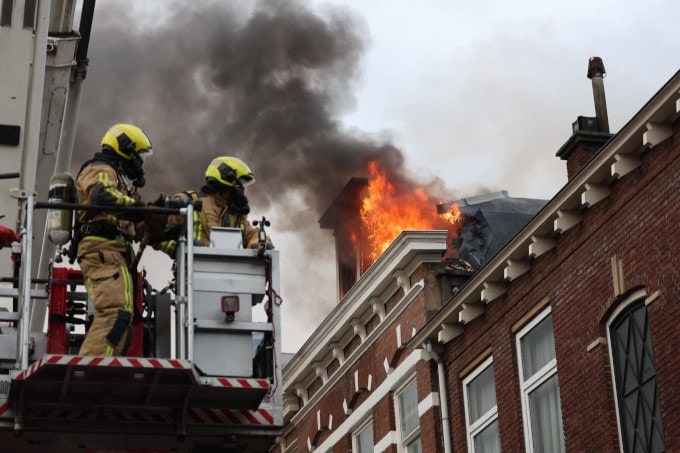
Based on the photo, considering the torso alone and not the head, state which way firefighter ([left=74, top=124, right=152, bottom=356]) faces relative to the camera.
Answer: to the viewer's right

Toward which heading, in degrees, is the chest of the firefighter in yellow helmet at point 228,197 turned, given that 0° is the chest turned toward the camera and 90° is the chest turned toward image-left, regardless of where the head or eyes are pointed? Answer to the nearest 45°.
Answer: approximately 315°

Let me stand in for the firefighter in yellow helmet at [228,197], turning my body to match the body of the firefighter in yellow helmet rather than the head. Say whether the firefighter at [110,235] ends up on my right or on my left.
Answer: on my right

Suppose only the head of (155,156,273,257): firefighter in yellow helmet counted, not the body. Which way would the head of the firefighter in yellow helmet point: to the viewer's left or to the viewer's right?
to the viewer's right

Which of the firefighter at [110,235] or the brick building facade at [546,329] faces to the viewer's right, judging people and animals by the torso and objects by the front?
the firefighter

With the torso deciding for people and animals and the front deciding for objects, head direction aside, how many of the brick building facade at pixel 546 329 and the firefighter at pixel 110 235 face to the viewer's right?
1

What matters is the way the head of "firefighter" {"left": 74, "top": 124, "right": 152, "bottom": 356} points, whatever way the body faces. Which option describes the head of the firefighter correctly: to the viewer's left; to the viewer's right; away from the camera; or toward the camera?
to the viewer's right

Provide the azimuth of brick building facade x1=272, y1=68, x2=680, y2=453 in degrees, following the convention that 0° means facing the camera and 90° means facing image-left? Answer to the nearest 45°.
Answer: approximately 45°

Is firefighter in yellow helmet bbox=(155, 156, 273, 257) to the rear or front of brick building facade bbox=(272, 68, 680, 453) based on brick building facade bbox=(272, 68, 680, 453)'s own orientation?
to the front

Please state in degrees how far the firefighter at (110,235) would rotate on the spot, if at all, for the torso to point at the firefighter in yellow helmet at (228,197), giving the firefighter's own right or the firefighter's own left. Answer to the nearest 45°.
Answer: approximately 45° to the firefighter's own left
